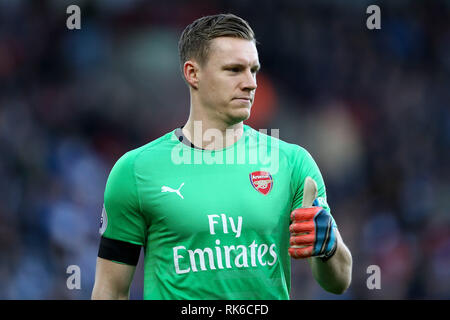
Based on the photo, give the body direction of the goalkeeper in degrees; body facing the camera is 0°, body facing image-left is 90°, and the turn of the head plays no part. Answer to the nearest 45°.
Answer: approximately 0°
